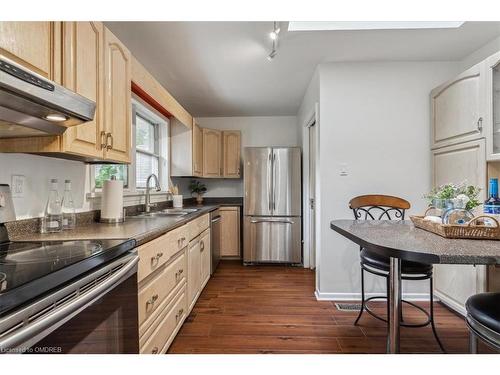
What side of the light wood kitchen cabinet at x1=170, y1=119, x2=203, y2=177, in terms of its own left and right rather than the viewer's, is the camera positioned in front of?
right

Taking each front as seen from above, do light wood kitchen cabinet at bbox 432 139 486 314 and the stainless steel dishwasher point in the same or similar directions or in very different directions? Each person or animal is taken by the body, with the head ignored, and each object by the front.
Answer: very different directions

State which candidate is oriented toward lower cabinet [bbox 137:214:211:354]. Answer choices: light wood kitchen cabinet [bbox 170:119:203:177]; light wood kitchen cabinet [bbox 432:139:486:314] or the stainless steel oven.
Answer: light wood kitchen cabinet [bbox 432:139:486:314]

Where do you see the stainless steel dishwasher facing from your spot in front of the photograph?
facing to the right of the viewer

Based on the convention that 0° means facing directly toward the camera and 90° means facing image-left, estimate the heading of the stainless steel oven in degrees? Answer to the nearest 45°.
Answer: approximately 315°

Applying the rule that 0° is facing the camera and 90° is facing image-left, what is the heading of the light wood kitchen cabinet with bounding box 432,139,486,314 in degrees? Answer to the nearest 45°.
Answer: approximately 45°

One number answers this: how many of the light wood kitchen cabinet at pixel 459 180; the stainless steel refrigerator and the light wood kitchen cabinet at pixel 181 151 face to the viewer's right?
1

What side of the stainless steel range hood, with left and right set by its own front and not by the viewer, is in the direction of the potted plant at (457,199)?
front

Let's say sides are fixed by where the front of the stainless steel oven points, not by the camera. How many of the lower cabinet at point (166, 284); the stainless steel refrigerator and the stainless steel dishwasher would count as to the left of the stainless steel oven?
3

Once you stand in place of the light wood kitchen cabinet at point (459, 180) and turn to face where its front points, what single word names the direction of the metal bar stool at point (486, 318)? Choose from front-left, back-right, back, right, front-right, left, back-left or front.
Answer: front-left

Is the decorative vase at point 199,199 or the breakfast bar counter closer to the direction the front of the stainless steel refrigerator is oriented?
the breakfast bar counter

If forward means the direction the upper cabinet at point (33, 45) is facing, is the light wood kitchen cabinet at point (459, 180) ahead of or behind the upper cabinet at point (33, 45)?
ahead

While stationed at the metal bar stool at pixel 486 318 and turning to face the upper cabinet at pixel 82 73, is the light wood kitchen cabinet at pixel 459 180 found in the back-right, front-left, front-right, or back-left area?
back-right

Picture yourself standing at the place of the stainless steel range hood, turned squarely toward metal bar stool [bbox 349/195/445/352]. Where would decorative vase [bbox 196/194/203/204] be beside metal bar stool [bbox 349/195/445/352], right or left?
left

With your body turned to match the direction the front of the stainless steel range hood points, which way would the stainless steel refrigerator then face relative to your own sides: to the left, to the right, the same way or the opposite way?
to the right

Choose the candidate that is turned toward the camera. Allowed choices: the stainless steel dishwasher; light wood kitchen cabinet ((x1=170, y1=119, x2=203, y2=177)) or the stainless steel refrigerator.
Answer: the stainless steel refrigerator

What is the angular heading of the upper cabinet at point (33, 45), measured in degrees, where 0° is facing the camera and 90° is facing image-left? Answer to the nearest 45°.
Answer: approximately 315°
